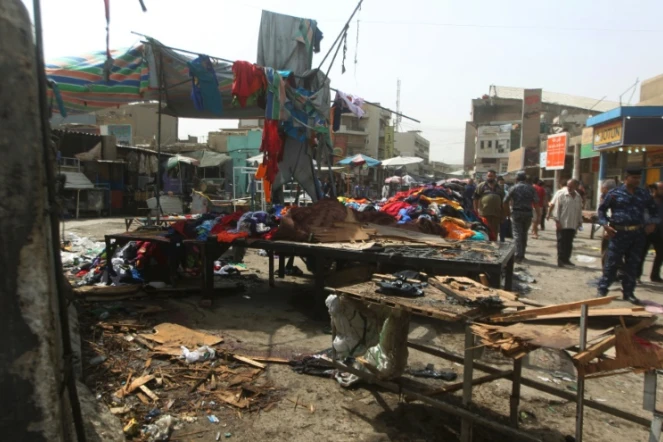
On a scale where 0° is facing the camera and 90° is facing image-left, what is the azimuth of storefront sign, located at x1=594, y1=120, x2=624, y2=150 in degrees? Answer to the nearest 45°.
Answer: approximately 45°

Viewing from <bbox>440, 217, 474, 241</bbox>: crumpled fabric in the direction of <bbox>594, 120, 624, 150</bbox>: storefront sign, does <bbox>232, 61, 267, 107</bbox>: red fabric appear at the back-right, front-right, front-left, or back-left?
back-left

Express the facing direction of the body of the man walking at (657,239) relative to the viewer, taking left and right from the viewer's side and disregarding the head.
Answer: facing to the left of the viewer

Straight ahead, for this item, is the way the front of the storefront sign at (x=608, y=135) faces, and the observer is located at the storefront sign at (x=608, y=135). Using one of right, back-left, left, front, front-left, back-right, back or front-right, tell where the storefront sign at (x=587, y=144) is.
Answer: back-right

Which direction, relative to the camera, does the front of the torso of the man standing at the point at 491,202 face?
toward the camera

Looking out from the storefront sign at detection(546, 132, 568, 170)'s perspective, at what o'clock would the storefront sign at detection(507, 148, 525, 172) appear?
the storefront sign at detection(507, 148, 525, 172) is roughly at 4 o'clock from the storefront sign at detection(546, 132, 568, 170).
